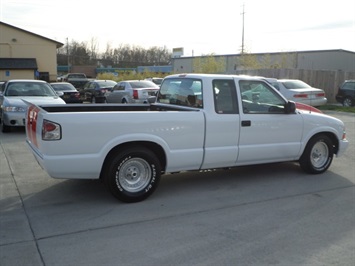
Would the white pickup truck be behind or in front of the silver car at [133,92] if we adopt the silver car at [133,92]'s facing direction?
behind

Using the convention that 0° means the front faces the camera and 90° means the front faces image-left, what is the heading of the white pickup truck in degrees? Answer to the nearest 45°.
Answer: approximately 225°

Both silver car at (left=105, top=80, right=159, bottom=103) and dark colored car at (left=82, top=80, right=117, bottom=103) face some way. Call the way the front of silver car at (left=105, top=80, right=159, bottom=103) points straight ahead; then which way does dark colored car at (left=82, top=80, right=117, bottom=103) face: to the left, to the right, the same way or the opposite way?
the same way

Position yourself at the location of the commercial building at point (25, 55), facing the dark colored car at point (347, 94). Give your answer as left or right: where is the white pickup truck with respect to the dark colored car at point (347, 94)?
right

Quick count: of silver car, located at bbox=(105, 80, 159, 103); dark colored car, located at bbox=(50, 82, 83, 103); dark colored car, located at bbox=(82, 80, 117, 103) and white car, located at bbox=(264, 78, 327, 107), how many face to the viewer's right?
0

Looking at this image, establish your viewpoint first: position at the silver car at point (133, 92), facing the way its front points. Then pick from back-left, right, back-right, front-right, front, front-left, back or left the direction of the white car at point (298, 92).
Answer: back-right

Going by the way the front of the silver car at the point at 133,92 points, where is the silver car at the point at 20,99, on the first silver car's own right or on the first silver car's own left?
on the first silver car's own left

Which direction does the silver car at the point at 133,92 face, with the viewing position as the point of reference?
facing away from the viewer and to the left of the viewer

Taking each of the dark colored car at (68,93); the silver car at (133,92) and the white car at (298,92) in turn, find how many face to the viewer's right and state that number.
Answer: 0

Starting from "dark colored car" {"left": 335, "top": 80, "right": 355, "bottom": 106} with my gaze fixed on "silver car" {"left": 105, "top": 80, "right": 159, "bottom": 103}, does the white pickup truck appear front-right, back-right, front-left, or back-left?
front-left

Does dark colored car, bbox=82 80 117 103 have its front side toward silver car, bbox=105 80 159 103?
no
